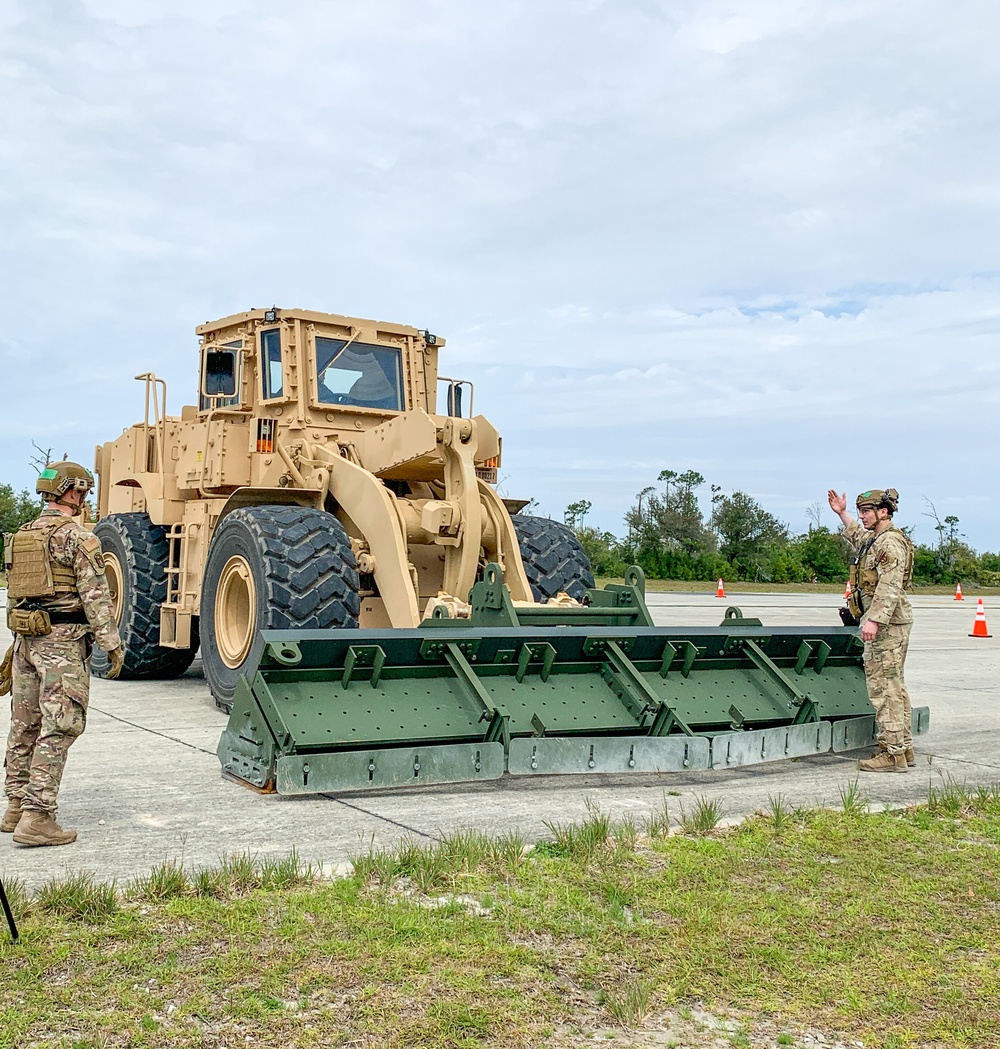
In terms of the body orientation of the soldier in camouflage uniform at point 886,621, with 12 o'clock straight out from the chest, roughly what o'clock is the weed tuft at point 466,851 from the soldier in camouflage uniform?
The weed tuft is roughly at 10 o'clock from the soldier in camouflage uniform.

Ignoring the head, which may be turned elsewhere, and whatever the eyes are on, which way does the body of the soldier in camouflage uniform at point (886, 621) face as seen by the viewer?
to the viewer's left

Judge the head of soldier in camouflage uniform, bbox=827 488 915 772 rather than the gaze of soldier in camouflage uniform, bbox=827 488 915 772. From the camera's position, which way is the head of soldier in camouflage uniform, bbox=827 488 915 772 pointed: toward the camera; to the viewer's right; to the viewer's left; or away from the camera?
to the viewer's left

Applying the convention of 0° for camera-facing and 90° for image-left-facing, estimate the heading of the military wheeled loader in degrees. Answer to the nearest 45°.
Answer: approximately 315°

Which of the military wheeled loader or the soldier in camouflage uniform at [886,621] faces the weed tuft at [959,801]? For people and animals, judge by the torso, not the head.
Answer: the military wheeled loader

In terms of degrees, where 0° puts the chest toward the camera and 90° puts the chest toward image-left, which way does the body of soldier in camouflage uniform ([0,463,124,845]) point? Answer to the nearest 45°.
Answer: approximately 225°

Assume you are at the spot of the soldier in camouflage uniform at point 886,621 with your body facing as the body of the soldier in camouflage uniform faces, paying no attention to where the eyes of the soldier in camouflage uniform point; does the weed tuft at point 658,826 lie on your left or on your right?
on your left

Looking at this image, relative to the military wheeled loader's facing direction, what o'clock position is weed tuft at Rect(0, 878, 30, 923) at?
The weed tuft is roughly at 2 o'clock from the military wheeled loader.

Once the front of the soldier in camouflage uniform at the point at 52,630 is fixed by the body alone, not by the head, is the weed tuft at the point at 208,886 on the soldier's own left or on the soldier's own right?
on the soldier's own right
